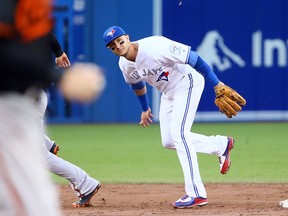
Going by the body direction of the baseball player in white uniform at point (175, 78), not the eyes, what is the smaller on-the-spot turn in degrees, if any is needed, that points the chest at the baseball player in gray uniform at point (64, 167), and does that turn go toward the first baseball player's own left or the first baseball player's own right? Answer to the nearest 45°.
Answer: approximately 45° to the first baseball player's own right

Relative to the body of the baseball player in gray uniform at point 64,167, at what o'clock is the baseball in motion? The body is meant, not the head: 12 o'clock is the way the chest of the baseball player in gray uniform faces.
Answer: The baseball in motion is roughly at 9 o'clock from the baseball player in gray uniform.

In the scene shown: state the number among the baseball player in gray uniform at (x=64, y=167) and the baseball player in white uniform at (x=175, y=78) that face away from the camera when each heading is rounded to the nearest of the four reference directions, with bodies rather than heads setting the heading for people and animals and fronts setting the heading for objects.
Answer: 0

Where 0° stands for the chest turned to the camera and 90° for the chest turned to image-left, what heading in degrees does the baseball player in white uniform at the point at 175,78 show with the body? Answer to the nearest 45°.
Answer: approximately 45°

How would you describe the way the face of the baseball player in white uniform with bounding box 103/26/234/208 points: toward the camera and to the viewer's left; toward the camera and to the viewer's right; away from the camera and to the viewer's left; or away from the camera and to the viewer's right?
toward the camera and to the viewer's left
